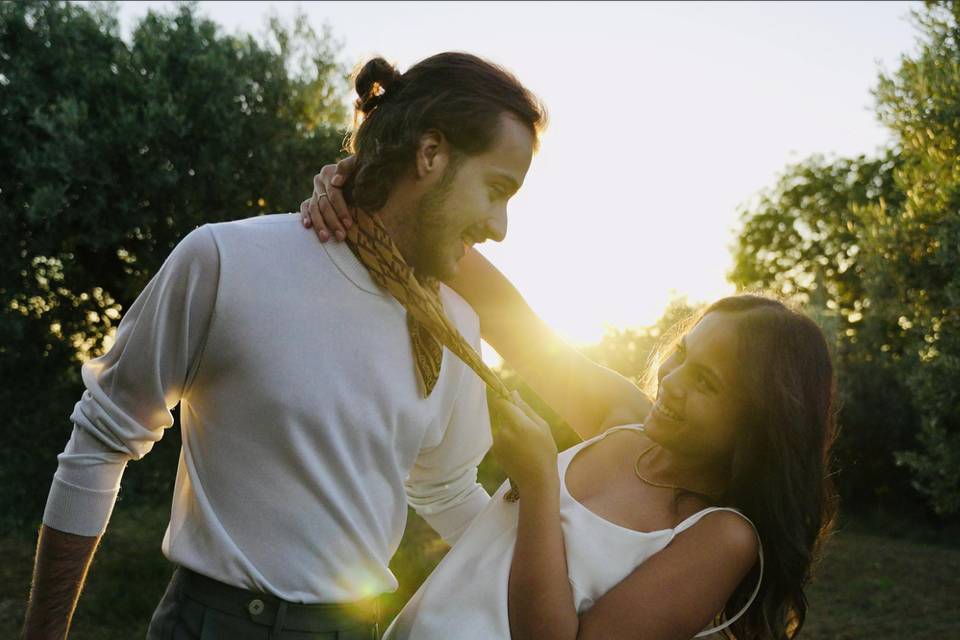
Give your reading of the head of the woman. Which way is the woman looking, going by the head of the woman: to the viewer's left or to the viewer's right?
to the viewer's left

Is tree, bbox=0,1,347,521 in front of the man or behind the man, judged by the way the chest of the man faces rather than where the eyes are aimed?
behind

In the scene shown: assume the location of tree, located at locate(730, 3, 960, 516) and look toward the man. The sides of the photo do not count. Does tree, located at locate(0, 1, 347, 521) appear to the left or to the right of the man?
right

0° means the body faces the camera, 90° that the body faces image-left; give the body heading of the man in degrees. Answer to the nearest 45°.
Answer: approximately 315°

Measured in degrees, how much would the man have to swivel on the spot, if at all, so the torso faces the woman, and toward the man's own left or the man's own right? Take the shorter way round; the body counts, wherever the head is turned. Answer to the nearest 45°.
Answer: approximately 45° to the man's own left

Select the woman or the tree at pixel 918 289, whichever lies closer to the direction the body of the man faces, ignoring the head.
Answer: the woman

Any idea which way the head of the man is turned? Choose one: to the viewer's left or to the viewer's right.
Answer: to the viewer's right

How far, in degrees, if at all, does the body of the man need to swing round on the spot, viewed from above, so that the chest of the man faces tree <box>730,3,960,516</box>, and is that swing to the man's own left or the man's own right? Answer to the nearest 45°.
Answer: approximately 90° to the man's own left

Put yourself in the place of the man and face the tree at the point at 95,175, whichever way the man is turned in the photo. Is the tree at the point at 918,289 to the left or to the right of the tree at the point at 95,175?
right
